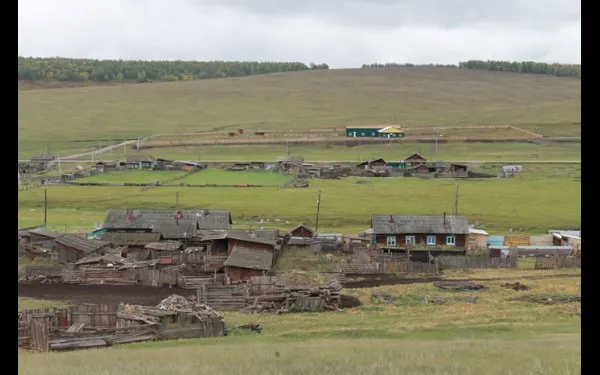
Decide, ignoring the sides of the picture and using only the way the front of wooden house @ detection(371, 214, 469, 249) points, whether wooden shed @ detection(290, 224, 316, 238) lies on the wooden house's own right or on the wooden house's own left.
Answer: on the wooden house's own right

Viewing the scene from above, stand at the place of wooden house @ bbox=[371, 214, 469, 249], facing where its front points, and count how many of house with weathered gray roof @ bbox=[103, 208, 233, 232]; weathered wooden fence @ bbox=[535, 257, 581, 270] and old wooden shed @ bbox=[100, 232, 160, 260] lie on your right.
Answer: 2

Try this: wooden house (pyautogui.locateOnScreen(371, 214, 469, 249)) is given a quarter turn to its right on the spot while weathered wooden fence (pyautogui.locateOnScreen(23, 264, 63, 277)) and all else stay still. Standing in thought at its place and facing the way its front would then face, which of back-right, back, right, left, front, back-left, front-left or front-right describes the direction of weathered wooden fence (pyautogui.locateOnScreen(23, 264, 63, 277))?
front-left

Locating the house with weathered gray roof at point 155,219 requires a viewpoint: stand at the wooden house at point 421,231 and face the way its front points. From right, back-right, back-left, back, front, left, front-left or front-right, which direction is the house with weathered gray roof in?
right

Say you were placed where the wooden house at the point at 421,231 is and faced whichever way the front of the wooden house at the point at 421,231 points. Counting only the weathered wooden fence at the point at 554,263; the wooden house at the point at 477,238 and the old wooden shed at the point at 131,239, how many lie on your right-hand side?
1

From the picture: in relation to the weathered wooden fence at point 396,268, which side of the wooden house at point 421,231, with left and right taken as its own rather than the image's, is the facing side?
front

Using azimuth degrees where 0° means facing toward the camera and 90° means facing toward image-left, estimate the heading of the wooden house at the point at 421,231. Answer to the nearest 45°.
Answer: approximately 0°

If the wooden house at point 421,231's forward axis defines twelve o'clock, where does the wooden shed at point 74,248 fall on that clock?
The wooden shed is roughly at 2 o'clock from the wooden house.

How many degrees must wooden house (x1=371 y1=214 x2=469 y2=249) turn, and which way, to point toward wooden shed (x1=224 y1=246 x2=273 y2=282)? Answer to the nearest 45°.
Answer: approximately 45° to its right

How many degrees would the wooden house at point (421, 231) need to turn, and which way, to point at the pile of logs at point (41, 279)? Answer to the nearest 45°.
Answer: approximately 45° to its right

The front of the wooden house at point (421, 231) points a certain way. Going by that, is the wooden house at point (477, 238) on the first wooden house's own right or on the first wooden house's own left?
on the first wooden house's own left

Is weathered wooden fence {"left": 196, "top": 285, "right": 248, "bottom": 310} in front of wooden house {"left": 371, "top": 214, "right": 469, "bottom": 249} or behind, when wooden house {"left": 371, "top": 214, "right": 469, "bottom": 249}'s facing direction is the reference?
in front

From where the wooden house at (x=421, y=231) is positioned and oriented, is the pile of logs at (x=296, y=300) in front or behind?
in front
